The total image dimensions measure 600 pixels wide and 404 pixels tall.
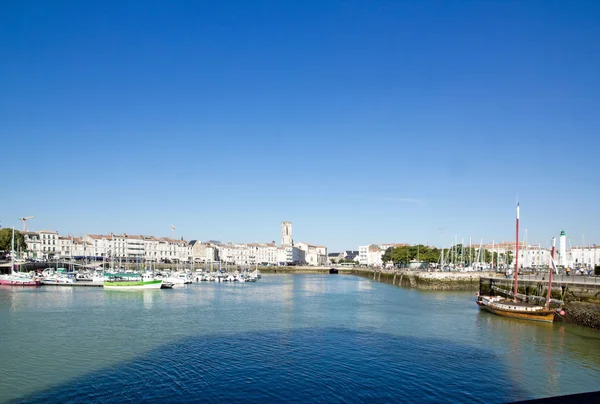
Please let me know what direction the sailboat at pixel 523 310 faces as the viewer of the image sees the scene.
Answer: facing away from the viewer and to the left of the viewer
